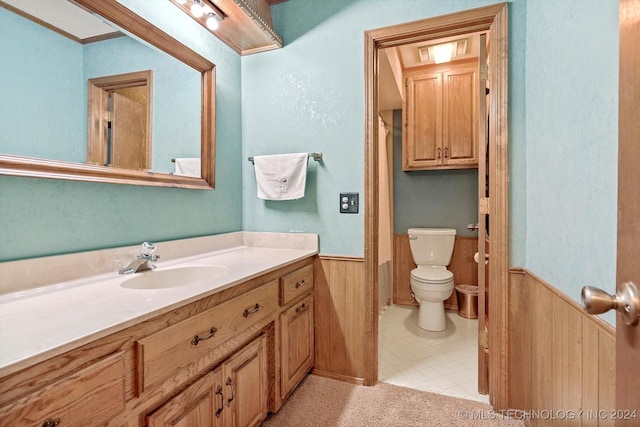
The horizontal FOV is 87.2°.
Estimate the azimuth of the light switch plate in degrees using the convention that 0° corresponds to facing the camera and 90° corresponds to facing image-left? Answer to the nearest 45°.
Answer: approximately 0°

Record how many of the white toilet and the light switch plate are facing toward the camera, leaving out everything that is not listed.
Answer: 2

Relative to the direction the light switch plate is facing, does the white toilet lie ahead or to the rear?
to the rear

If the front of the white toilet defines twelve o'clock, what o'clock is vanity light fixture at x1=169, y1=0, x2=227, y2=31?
The vanity light fixture is roughly at 1 o'clock from the white toilet.

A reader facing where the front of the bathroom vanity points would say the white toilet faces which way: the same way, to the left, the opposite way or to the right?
to the right

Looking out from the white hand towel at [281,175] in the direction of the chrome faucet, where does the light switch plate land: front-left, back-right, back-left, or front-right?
back-left

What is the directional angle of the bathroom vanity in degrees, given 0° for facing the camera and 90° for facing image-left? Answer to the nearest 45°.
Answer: approximately 315°

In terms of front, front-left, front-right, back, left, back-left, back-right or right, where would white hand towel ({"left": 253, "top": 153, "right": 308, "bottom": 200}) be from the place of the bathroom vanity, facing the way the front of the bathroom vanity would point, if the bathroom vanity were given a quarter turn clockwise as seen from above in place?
back

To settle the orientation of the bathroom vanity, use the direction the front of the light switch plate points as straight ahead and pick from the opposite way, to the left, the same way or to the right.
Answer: to the left
